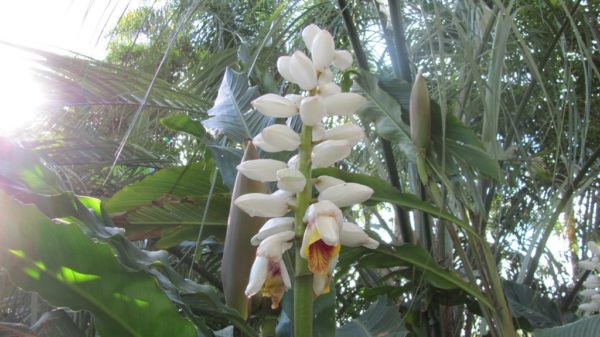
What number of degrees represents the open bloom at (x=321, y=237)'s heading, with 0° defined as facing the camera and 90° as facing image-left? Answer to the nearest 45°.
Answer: approximately 0°

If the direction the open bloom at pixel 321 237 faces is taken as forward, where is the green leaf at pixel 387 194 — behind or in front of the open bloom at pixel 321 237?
behind
